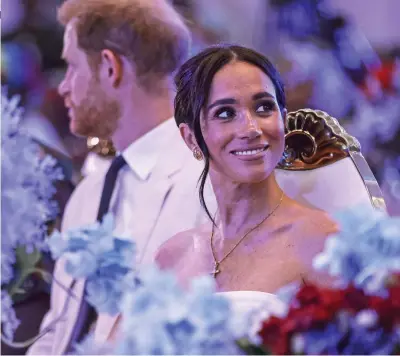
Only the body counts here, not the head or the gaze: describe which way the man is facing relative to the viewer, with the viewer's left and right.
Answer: facing the viewer and to the left of the viewer

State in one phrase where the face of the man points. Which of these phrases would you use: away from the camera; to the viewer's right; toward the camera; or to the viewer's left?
to the viewer's left

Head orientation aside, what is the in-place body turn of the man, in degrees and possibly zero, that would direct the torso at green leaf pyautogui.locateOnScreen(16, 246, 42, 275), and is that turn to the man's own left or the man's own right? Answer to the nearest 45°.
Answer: approximately 45° to the man's own left

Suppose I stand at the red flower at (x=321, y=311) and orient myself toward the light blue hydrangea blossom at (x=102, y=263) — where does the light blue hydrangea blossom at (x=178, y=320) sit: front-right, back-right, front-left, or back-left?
front-left

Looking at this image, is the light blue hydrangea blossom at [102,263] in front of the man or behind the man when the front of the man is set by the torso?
in front

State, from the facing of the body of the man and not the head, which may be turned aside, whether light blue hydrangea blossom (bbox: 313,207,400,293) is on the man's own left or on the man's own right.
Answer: on the man's own left

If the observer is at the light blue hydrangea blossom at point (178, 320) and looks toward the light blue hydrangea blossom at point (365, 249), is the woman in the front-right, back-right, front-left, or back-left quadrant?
front-left
